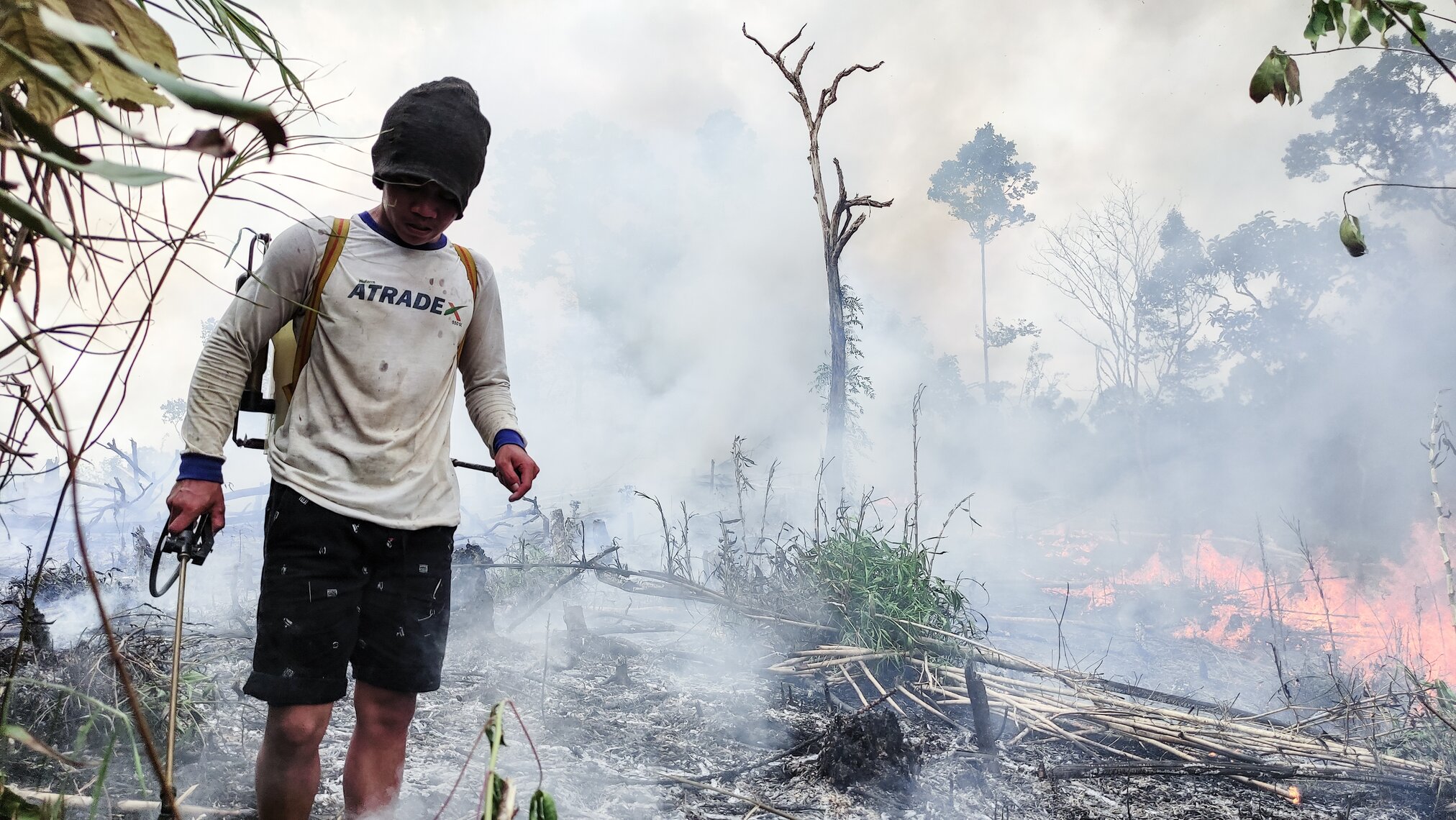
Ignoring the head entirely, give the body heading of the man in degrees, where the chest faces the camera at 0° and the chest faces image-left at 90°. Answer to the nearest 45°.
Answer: approximately 315°

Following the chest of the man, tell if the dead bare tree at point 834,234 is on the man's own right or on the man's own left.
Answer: on the man's own left

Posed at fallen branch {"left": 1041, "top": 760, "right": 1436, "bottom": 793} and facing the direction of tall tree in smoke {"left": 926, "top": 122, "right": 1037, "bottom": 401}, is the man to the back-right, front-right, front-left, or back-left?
back-left

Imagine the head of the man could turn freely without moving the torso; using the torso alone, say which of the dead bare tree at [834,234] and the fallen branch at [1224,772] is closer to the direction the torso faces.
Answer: the fallen branch

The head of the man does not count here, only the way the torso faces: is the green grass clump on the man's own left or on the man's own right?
on the man's own left

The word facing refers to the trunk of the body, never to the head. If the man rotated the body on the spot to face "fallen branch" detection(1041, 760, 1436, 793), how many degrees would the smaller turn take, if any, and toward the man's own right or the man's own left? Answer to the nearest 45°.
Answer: approximately 45° to the man's own left

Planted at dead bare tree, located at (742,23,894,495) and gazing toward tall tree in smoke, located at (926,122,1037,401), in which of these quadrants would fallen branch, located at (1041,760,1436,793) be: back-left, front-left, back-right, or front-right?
back-right
